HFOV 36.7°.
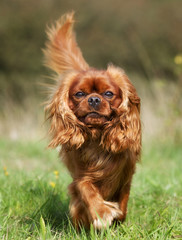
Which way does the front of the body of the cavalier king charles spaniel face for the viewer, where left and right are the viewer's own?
facing the viewer
